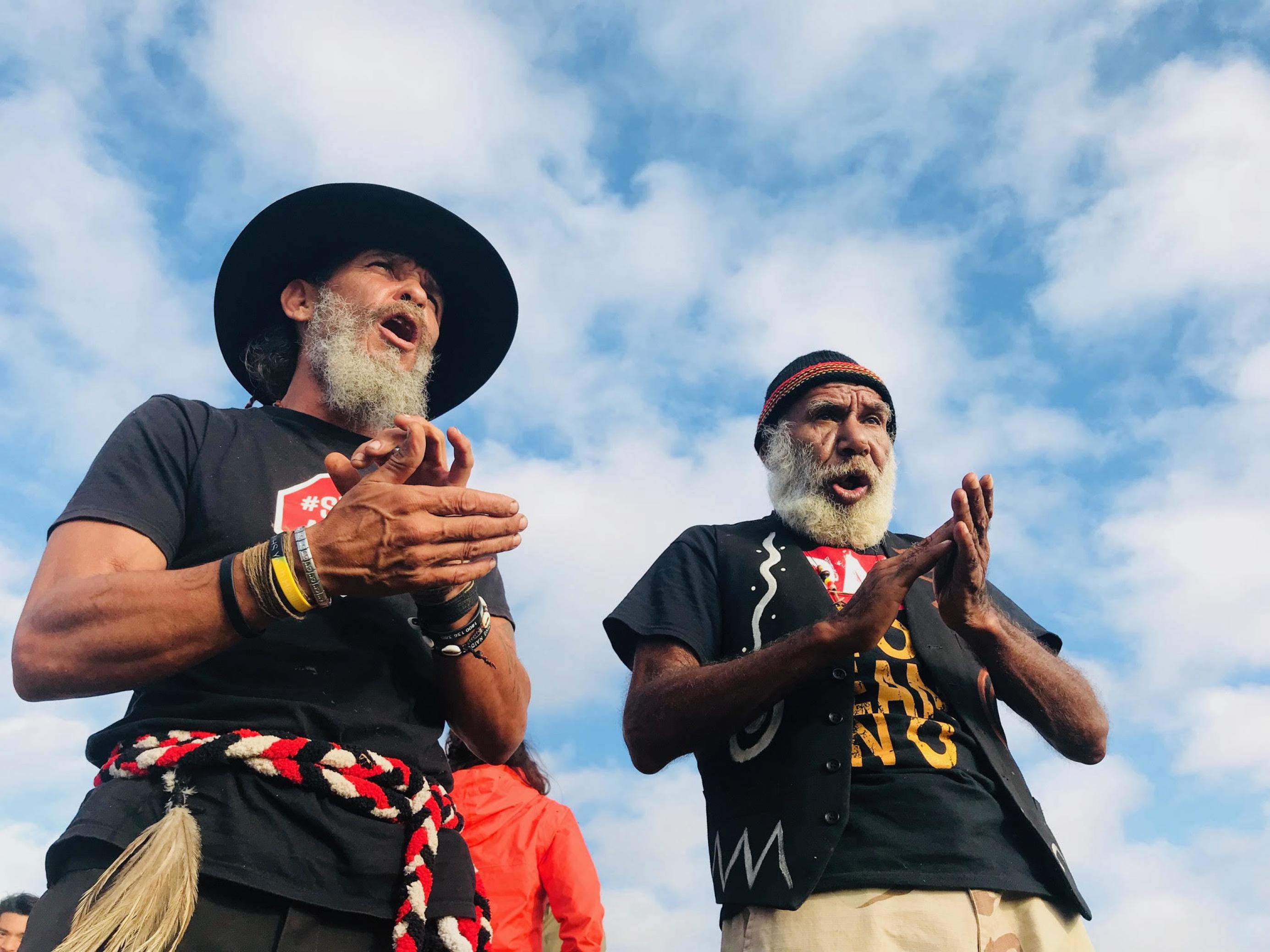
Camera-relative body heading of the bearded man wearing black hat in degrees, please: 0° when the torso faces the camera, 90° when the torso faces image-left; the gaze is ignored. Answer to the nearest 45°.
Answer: approximately 315°

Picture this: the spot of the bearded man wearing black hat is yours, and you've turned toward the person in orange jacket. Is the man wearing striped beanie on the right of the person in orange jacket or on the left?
right

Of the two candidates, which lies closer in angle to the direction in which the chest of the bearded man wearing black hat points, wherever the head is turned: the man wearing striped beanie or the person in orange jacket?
the man wearing striped beanie

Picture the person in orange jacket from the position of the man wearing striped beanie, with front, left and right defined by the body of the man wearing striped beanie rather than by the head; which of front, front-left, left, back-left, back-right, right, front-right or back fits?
back

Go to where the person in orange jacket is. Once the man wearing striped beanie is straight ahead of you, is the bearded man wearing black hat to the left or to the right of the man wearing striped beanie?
right

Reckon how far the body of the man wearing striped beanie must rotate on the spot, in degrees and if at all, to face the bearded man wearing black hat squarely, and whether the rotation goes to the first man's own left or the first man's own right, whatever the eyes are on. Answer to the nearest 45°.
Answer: approximately 90° to the first man's own right

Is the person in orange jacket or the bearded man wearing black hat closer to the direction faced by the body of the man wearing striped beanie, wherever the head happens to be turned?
the bearded man wearing black hat

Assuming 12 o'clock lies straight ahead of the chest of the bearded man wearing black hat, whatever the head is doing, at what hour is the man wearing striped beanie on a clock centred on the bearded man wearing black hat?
The man wearing striped beanie is roughly at 10 o'clock from the bearded man wearing black hat.

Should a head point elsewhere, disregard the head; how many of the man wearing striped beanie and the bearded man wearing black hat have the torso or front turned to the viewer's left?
0
